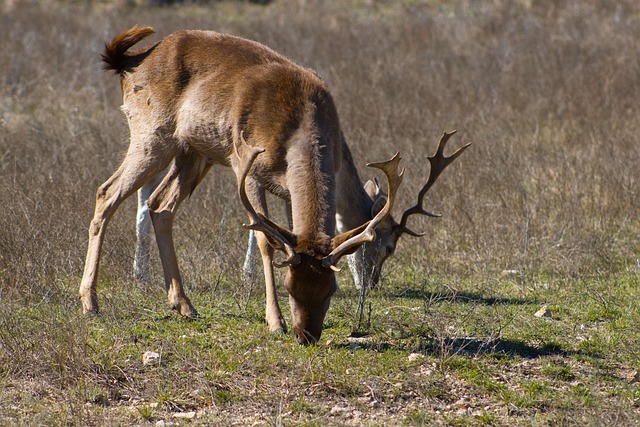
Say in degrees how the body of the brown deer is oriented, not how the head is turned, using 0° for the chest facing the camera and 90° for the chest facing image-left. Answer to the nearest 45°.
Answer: approximately 315°

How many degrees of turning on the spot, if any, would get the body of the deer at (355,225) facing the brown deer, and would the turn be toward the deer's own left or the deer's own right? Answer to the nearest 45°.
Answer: approximately 135° to the deer's own right

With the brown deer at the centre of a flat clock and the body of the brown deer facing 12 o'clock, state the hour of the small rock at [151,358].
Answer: The small rock is roughly at 2 o'clock from the brown deer.

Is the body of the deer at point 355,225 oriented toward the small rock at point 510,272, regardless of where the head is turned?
yes

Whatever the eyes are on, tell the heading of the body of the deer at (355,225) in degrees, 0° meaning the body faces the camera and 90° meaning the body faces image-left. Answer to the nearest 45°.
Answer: approximately 270°

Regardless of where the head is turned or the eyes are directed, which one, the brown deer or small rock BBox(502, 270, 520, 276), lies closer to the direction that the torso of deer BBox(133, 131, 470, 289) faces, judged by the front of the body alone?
the small rock

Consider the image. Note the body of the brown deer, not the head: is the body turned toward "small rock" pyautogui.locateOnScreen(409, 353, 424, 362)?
yes

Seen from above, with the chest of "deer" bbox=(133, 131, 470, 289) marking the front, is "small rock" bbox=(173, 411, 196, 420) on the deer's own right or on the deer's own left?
on the deer's own right

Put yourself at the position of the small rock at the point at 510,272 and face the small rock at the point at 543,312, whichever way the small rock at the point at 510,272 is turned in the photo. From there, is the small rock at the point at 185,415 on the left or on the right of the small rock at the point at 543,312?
right

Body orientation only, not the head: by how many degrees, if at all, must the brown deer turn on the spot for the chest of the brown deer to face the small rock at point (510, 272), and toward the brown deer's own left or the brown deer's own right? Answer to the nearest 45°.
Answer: approximately 45° to the brown deer's own left

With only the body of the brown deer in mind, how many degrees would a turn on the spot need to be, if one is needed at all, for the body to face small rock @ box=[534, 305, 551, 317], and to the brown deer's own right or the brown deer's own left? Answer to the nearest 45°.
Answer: approximately 45° to the brown deer's own left

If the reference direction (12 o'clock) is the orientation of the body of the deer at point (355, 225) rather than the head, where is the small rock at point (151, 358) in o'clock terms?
The small rock is roughly at 4 o'clock from the deer.
